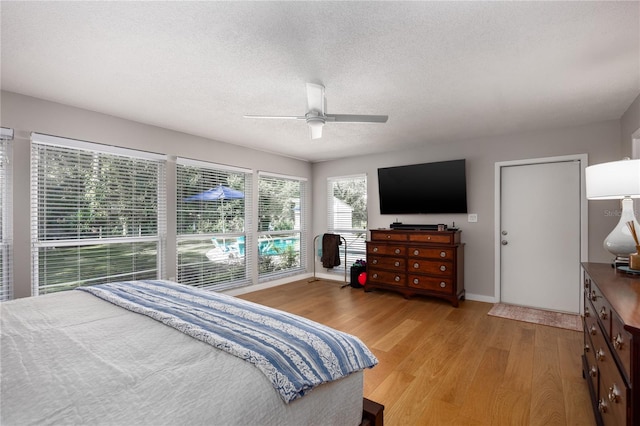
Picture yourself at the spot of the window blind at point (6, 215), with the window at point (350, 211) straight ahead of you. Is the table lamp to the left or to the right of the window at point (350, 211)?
right

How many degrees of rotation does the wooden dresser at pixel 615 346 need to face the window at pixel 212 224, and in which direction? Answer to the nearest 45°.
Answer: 0° — it already faces it

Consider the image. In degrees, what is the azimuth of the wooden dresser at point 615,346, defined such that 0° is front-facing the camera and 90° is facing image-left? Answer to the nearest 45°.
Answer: approximately 90°

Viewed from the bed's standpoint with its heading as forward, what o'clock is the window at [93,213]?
The window is roughly at 10 o'clock from the bed.

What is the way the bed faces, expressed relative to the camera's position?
facing away from the viewer and to the right of the viewer

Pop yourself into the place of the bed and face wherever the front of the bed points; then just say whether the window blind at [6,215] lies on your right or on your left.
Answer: on your left

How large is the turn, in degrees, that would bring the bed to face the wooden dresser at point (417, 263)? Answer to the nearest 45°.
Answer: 0° — it already faces it

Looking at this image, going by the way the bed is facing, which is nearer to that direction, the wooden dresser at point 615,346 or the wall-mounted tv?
the wall-mounted tv

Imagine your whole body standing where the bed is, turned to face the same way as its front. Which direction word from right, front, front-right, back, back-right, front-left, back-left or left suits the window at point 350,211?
front
